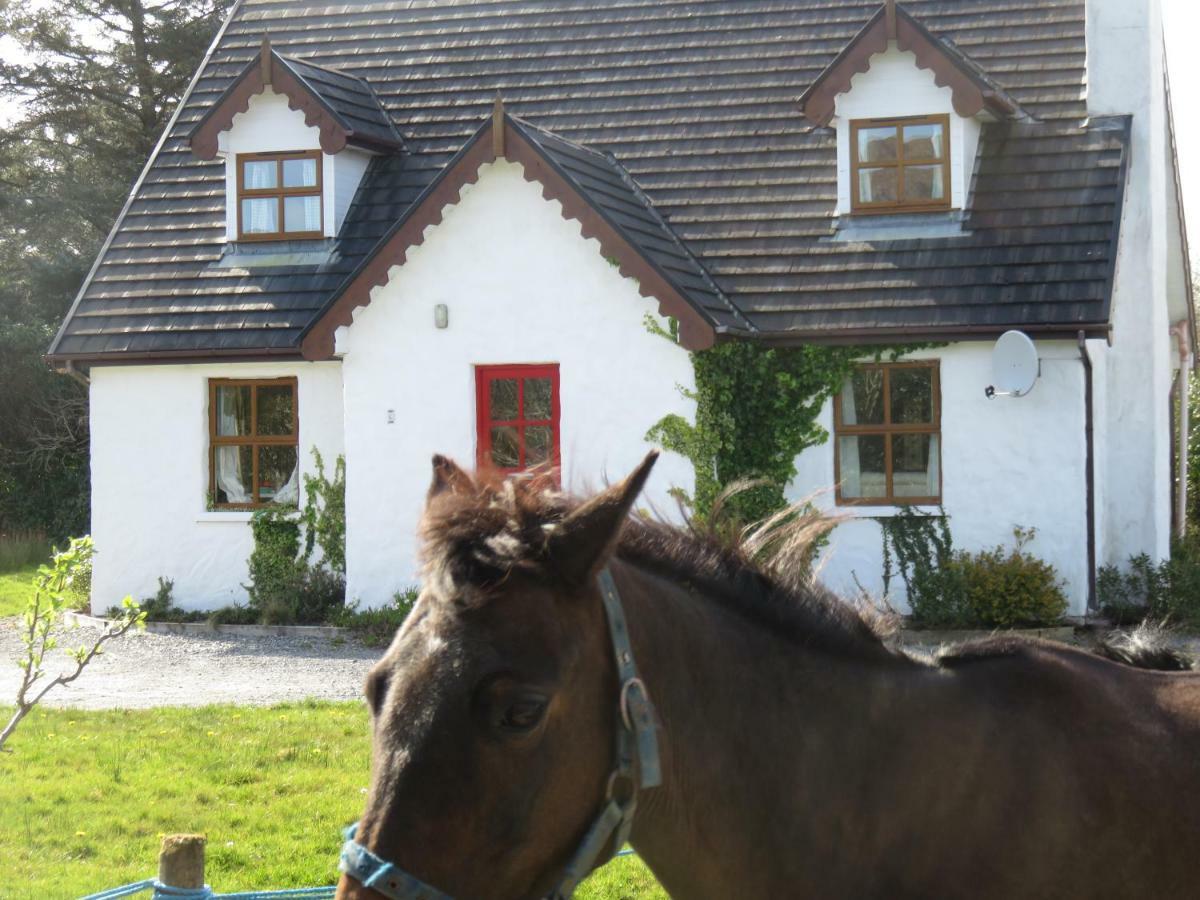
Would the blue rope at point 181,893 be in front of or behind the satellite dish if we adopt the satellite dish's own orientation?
in front

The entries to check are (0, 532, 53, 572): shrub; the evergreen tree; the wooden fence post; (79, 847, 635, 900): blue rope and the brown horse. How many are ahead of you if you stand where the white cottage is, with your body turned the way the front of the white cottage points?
3

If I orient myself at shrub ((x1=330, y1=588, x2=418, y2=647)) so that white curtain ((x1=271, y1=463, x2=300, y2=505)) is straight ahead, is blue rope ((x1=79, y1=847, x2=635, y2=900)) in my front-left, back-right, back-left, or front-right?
back-left

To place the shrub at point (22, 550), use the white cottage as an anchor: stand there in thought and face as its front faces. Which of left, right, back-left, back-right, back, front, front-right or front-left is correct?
back-right

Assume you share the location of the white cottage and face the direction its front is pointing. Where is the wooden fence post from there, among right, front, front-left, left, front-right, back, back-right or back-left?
front

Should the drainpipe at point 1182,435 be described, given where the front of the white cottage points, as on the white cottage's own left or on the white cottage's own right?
on the white cottage's own left

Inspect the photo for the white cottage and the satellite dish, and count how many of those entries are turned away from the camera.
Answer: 0

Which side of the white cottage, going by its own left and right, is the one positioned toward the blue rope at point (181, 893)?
front

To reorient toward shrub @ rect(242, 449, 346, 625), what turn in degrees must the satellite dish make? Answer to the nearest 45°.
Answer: approximately 45° to its right

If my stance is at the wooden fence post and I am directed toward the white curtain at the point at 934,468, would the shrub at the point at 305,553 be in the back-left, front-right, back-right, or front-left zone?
front-left

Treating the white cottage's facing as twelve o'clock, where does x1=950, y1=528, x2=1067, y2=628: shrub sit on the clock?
The shrub is roughly at 10 o'clock from the white cottage.

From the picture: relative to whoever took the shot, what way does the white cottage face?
facing the viewer

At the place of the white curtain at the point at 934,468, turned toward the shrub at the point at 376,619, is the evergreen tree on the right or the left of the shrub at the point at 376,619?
right

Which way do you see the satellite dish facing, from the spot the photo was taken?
facing the viewer and to the left of the viewer
